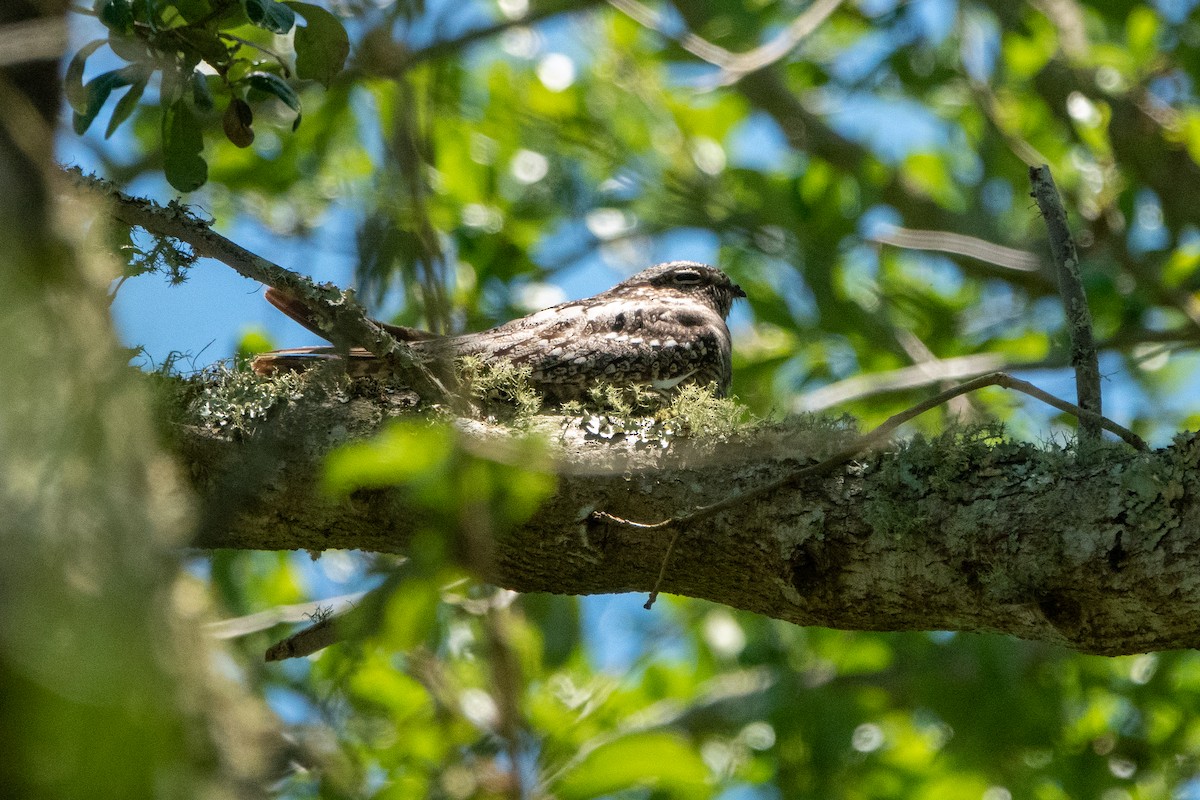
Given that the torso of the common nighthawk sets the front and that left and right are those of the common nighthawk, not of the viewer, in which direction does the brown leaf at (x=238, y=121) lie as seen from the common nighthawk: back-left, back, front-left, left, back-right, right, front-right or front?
back-right

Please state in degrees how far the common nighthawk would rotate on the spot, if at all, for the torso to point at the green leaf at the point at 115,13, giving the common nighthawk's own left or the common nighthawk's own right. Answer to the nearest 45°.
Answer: approximately 135° to the common nighthawk's own right

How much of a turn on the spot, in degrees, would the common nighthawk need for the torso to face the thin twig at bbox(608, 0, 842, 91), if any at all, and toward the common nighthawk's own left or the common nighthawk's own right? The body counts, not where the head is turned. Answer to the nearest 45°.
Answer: approximately 90° to the common nighthawk's own left

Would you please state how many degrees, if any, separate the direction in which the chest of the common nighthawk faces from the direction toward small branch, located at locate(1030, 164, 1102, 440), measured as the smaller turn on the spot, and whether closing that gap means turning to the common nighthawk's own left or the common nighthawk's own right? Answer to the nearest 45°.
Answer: approximately 45° to the common nighthawk's own right

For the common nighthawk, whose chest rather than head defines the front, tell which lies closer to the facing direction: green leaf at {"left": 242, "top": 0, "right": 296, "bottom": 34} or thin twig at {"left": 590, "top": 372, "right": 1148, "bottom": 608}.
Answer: the thin twig

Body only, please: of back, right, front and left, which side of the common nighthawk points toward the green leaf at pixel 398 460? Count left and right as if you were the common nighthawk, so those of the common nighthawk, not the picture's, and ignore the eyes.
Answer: right

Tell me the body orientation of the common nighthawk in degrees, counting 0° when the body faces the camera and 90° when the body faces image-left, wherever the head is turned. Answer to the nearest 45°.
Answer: approximately 270°

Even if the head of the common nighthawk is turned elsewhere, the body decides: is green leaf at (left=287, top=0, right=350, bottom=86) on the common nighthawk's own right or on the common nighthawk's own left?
on the common nighthawk's own right
